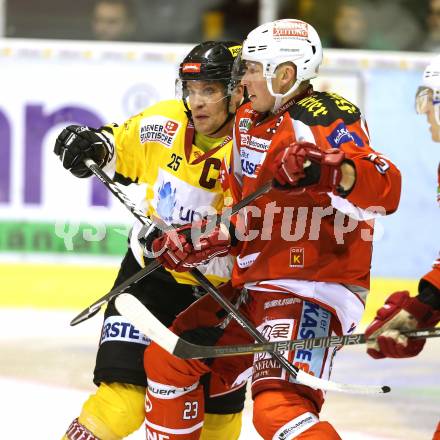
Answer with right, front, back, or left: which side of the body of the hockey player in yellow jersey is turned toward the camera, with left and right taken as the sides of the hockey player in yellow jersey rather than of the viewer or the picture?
front

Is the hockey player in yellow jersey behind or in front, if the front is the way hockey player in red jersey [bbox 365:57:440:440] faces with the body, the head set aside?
in front

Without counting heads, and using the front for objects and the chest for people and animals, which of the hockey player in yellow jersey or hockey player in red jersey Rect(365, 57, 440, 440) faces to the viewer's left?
the hockey player in red jersey

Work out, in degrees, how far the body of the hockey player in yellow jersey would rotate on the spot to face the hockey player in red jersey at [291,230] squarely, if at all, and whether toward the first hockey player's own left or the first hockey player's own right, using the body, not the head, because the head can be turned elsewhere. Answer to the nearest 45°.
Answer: approximately 45° to the first hockey player's own left

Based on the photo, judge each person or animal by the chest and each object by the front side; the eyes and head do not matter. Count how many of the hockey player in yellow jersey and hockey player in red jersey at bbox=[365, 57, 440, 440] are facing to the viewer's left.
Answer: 1

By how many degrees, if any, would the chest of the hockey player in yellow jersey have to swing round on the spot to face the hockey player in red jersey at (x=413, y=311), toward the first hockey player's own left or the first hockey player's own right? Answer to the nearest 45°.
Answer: approximately 45° to the first hockey player's own left

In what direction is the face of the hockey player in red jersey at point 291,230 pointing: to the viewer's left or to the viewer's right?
to the viewer's left

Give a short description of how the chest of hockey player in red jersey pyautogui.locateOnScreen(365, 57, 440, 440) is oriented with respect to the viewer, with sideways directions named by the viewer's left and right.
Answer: facing to the left of the viewer

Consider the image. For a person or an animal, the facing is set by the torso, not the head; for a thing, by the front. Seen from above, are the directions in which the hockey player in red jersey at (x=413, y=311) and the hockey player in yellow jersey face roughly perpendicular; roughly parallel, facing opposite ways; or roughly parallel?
roughly perpendicular

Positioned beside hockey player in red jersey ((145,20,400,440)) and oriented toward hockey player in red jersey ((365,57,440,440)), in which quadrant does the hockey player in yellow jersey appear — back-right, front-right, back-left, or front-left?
back-left
